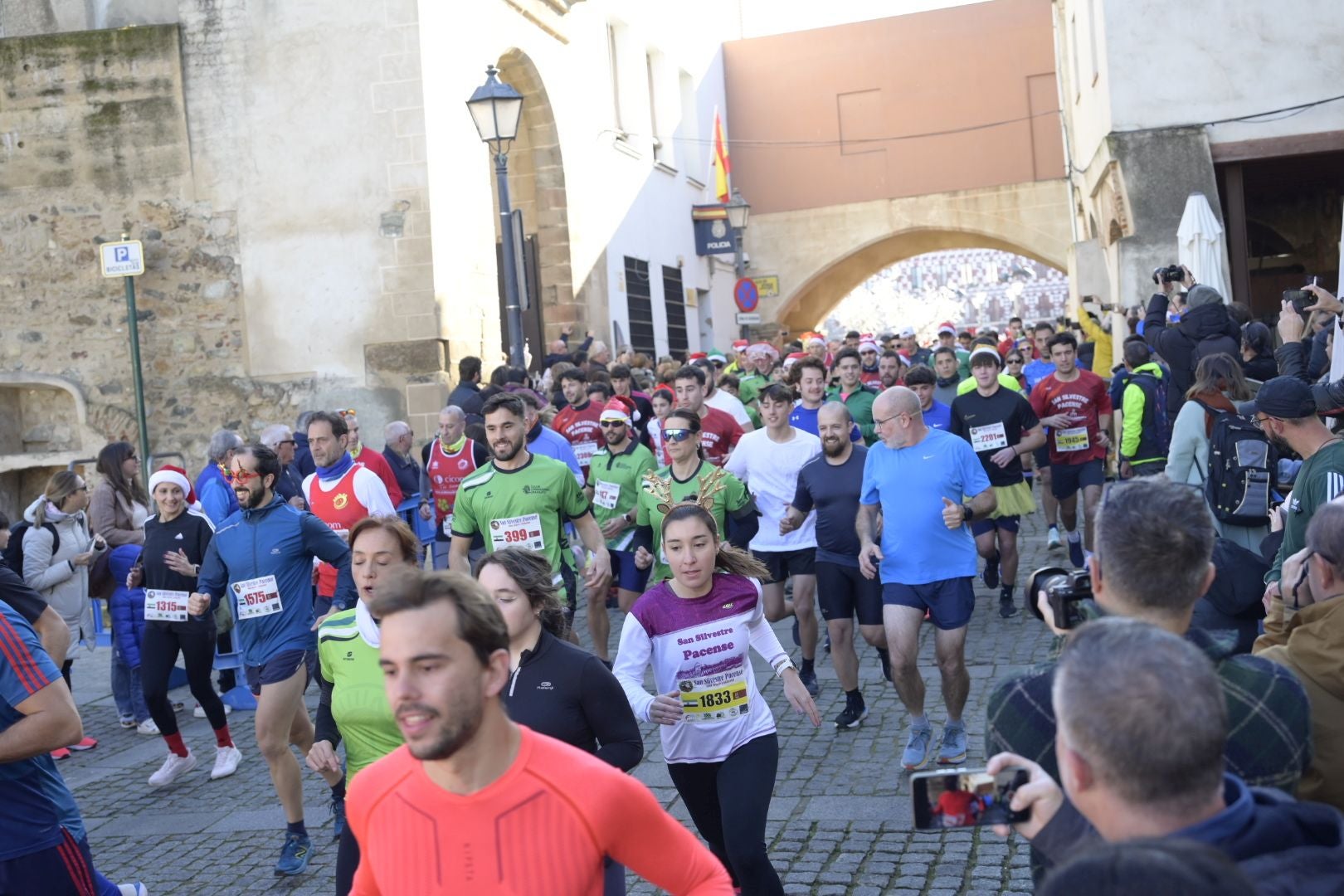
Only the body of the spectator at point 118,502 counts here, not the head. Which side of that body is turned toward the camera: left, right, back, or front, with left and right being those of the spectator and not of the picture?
right

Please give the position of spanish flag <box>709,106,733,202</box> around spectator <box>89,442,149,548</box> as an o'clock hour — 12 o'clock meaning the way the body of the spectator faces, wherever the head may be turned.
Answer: The spanish flag is roughly at 10 o'clock from the spectator.

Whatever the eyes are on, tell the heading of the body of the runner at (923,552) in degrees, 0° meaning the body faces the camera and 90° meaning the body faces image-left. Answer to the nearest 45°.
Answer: approximately 0°

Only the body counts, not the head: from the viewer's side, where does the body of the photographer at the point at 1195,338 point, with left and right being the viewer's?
facing away from the viewer and to the left of the viewer

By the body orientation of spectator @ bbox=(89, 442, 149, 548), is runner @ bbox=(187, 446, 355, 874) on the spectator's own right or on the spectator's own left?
on the spectator's own right
